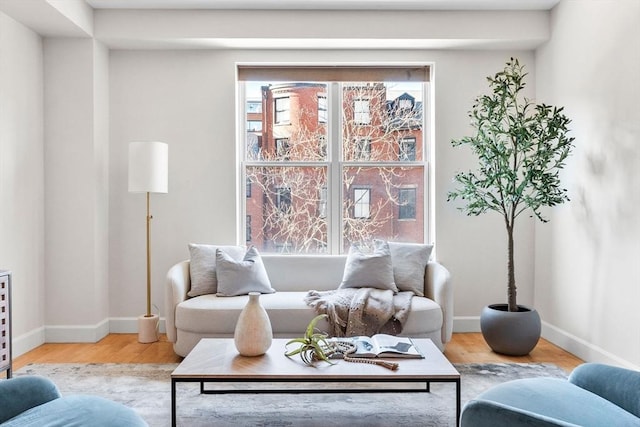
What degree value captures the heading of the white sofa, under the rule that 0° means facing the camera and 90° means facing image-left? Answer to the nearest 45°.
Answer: approximately 0°

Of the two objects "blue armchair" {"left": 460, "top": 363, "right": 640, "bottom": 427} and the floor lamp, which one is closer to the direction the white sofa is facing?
the blue armchair

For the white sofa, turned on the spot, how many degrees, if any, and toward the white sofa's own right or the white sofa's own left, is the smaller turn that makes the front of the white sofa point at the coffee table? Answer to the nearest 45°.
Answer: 0° — it already faces it

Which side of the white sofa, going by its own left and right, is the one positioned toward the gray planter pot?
left

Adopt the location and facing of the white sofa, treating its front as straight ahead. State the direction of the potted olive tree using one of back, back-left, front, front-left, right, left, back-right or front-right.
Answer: left

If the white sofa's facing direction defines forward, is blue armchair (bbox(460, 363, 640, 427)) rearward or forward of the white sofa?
forward
